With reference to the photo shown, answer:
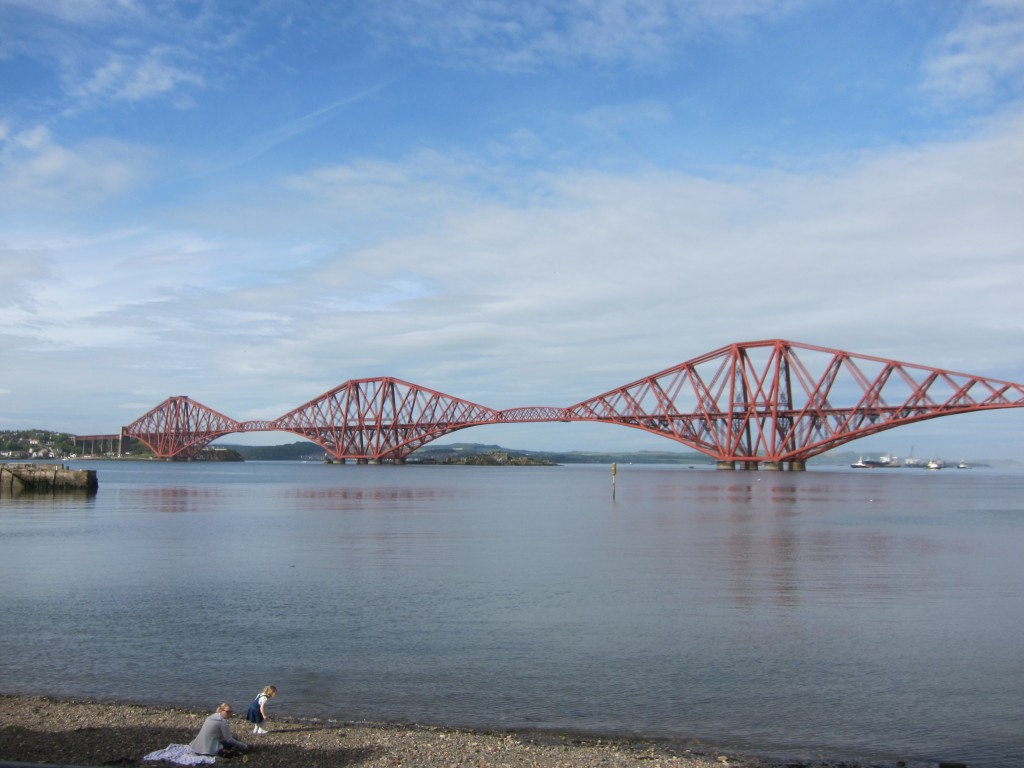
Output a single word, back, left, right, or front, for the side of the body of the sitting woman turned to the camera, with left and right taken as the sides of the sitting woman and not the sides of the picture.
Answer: right
